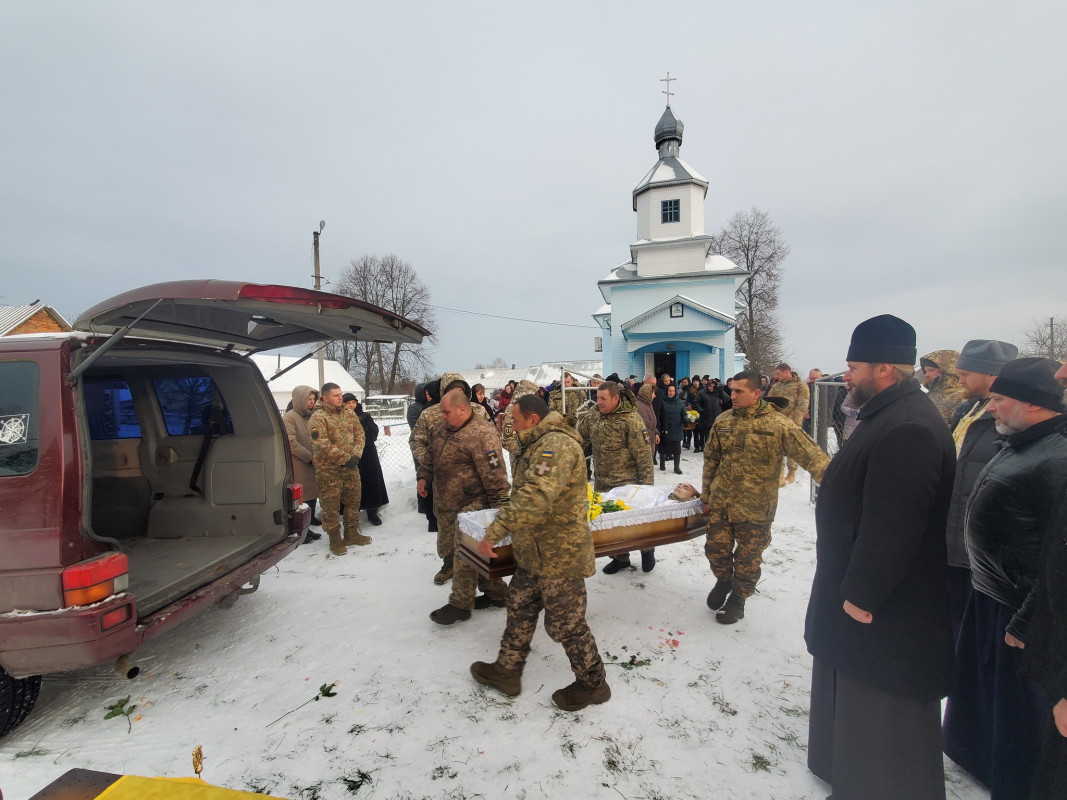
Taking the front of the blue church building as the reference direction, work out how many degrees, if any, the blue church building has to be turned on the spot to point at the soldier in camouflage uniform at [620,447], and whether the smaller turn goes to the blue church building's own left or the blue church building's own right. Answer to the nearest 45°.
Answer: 0° — it already faces them

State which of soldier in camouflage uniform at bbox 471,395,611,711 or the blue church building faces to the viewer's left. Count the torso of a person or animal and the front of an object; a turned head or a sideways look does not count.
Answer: the soldier in camouflage uniform

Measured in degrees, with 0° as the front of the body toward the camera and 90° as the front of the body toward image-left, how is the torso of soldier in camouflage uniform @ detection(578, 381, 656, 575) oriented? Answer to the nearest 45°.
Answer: approximately 45°

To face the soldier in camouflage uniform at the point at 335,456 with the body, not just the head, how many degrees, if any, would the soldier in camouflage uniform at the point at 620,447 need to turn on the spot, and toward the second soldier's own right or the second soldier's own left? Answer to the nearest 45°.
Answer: approximately 45° to the second soldier's own right

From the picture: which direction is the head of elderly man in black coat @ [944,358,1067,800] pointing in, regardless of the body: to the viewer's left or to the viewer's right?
to the viewer's left

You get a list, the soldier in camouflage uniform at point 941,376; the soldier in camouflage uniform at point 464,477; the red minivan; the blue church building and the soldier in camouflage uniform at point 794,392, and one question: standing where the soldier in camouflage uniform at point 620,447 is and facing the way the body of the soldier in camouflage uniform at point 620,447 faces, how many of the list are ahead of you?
2

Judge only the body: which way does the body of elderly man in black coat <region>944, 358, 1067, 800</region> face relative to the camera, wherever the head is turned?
to the viewer's left

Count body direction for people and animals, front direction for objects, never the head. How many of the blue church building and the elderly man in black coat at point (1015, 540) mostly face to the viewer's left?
1

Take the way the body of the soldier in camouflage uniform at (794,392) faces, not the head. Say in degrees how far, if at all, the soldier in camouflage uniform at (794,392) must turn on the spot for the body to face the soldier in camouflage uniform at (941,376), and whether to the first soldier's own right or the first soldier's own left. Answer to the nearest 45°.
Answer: approximately 90° to the first soldier's own left

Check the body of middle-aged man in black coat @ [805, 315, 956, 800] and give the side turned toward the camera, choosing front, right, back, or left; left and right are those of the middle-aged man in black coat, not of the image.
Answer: left
